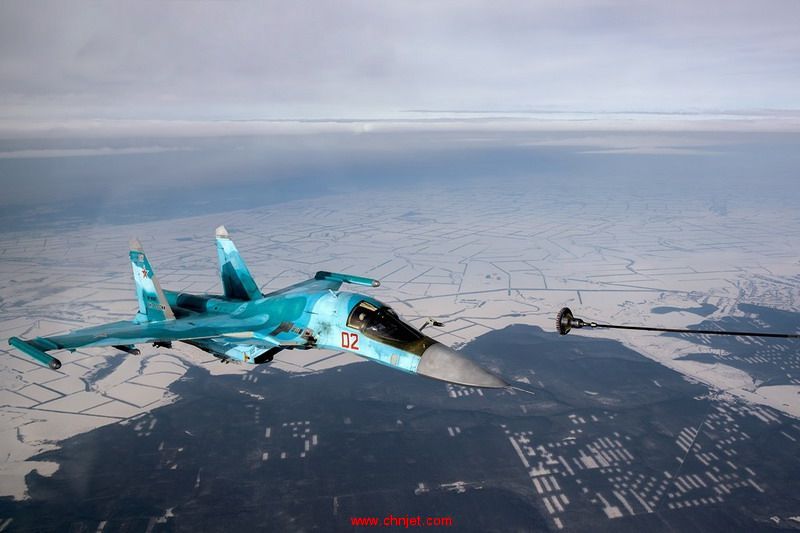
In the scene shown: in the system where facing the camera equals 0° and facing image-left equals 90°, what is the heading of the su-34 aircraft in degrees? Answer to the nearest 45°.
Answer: approximately 315°
